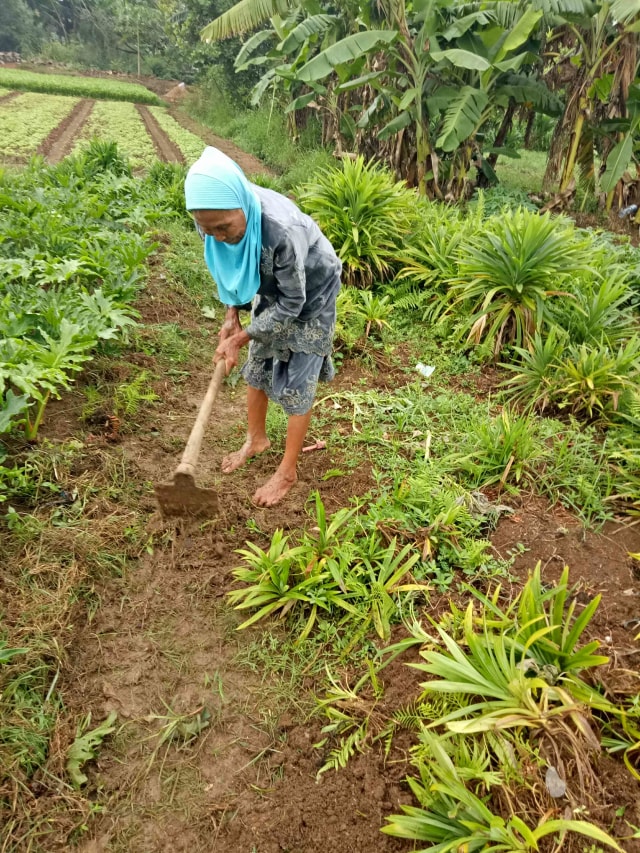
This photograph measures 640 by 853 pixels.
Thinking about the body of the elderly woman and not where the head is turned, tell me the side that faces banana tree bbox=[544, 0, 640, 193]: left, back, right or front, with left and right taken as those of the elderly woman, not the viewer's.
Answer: back

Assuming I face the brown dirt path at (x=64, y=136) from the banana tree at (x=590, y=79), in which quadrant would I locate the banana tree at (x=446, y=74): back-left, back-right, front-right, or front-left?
front-left

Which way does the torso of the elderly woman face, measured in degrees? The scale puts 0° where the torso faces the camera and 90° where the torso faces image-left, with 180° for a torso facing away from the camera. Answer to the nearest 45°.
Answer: approximately 45°

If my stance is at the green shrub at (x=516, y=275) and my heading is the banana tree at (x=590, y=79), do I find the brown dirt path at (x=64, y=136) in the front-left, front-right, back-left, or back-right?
front-left

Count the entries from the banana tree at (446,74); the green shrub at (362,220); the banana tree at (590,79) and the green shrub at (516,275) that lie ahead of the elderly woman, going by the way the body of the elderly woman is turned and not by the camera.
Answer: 0

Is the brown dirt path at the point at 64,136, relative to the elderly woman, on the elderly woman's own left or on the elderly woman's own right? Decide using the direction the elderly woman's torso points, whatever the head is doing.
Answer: on the elderly woman's own right

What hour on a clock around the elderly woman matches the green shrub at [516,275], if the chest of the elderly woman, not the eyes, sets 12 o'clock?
The green shrub is roughly at 6 o'clock from the elderly woman.

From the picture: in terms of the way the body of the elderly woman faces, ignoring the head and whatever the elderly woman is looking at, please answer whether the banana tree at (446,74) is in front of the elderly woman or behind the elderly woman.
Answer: behind

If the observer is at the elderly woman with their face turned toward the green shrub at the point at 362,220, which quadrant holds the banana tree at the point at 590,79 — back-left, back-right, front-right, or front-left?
front-right

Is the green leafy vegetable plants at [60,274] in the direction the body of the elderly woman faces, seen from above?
no
